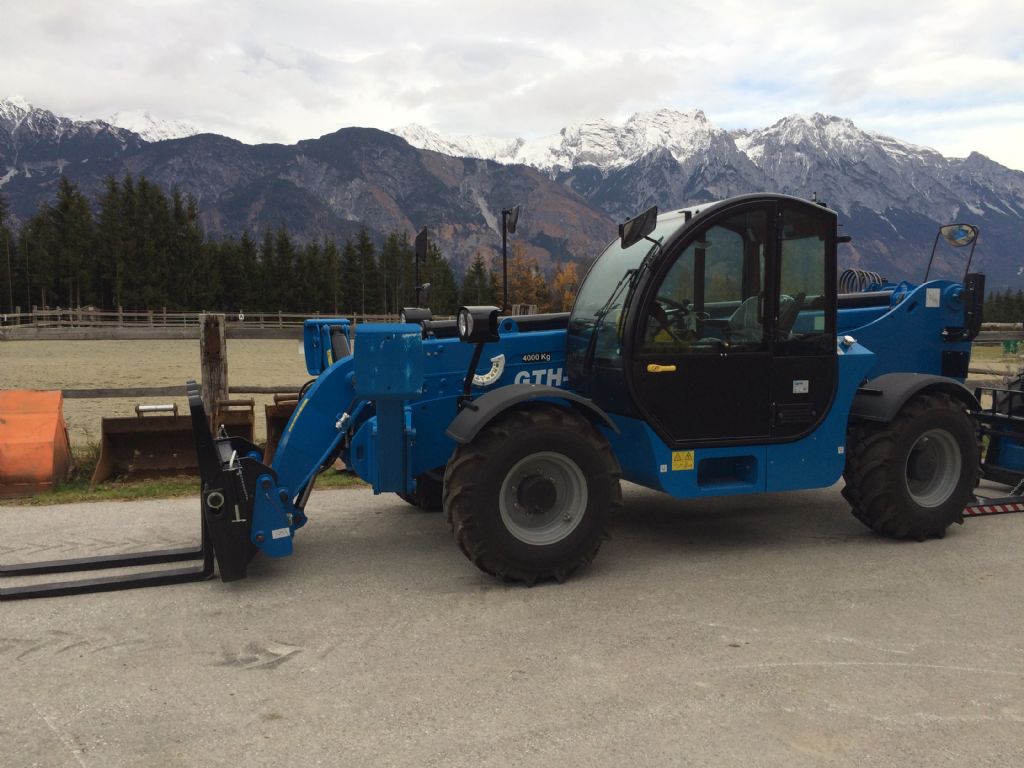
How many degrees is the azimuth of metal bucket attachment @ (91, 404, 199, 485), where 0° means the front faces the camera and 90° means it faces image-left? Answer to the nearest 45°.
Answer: approximately 0°

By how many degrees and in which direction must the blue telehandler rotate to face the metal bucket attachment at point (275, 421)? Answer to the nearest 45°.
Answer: approximately 90° to its right

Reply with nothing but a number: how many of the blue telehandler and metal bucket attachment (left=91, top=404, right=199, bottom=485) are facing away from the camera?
0

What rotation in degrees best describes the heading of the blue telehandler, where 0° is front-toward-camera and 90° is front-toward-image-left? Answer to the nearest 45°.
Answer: approximately 45°

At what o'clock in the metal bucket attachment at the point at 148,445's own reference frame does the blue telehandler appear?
The blue telehandler is roughly at 11 o'clock from the metal bucket attachment.

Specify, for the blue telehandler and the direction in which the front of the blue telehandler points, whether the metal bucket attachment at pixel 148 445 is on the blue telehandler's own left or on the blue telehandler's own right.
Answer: on the blue telehandler's own right

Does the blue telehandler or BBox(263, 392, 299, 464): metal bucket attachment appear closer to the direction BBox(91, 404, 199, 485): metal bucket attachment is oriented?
the blue telehandler

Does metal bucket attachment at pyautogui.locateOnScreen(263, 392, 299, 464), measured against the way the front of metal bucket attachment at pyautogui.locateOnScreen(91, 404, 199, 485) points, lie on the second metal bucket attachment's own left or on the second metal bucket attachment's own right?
on the second metal bucket attachment's own left
